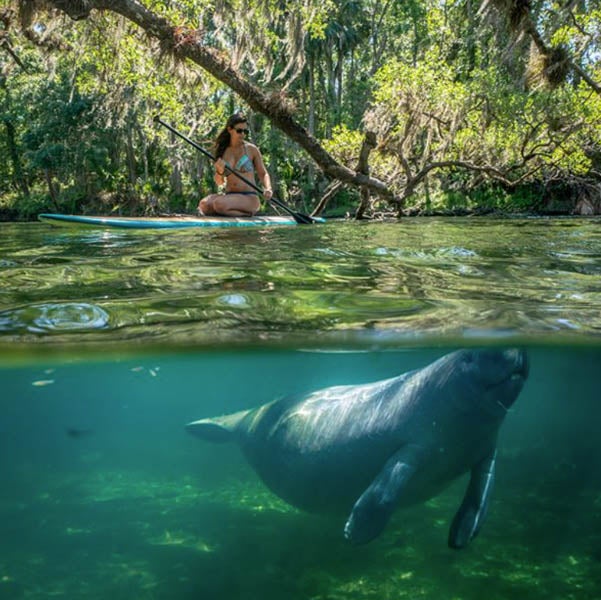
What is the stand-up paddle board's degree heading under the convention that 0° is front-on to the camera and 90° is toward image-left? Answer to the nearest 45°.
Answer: approximately 90°

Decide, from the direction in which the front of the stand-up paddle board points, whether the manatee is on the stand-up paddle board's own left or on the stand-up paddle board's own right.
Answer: on the stand-up paddle board's own left

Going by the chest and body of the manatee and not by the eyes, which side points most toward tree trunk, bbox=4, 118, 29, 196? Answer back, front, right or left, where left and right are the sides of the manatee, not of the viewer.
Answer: back

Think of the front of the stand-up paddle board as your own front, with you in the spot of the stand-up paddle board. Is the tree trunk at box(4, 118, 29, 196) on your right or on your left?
on your right

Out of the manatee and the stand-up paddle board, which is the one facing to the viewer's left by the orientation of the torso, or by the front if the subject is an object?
the stand-up paddle board

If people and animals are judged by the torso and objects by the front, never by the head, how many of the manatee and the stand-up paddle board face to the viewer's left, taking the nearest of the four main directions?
1

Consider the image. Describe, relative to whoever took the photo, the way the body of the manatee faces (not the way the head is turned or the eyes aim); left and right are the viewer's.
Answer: facing the viewer and to the right of the viewer
